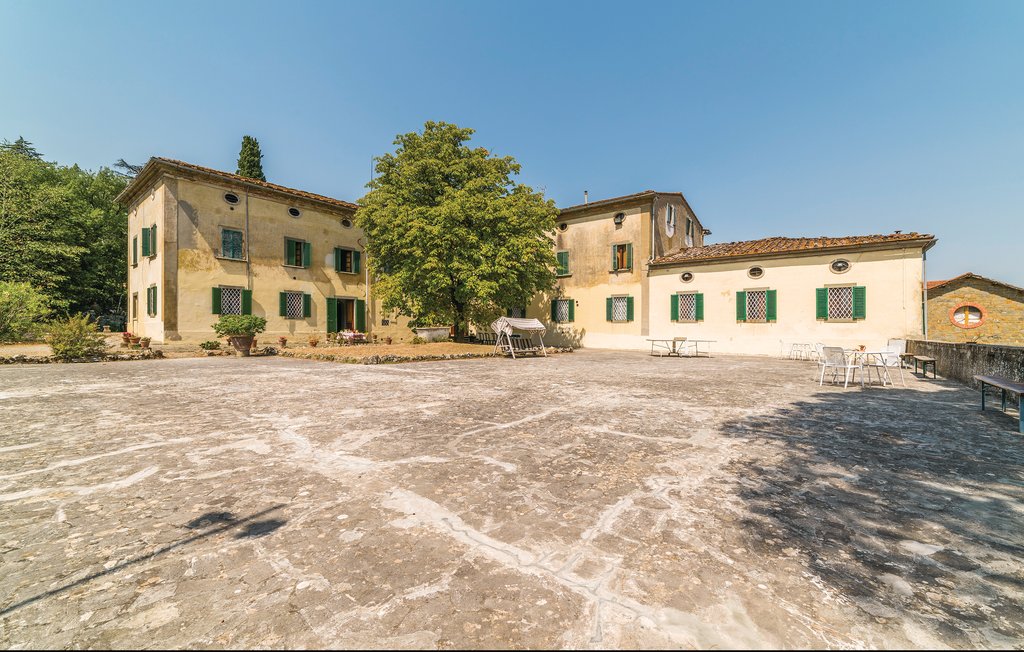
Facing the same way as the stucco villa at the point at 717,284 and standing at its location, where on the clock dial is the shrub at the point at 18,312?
The shrub is roughly at 2 o'clock from the stucco villa.

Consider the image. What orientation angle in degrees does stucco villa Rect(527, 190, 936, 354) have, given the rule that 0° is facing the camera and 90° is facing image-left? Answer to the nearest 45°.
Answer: approximately 0°

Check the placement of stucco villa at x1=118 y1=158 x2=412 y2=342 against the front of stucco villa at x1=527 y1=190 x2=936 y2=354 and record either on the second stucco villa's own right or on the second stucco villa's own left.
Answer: on the second stucco villa's own right

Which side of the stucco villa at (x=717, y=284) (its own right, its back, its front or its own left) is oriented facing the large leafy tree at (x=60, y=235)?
right

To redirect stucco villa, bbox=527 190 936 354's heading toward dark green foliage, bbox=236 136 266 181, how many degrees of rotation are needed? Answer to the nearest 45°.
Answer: approximately 90° to its right

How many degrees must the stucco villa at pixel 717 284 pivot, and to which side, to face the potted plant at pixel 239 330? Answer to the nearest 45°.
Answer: approximately 45° to its right

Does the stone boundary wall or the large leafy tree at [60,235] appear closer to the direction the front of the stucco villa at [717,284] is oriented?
the stone boundary wall
